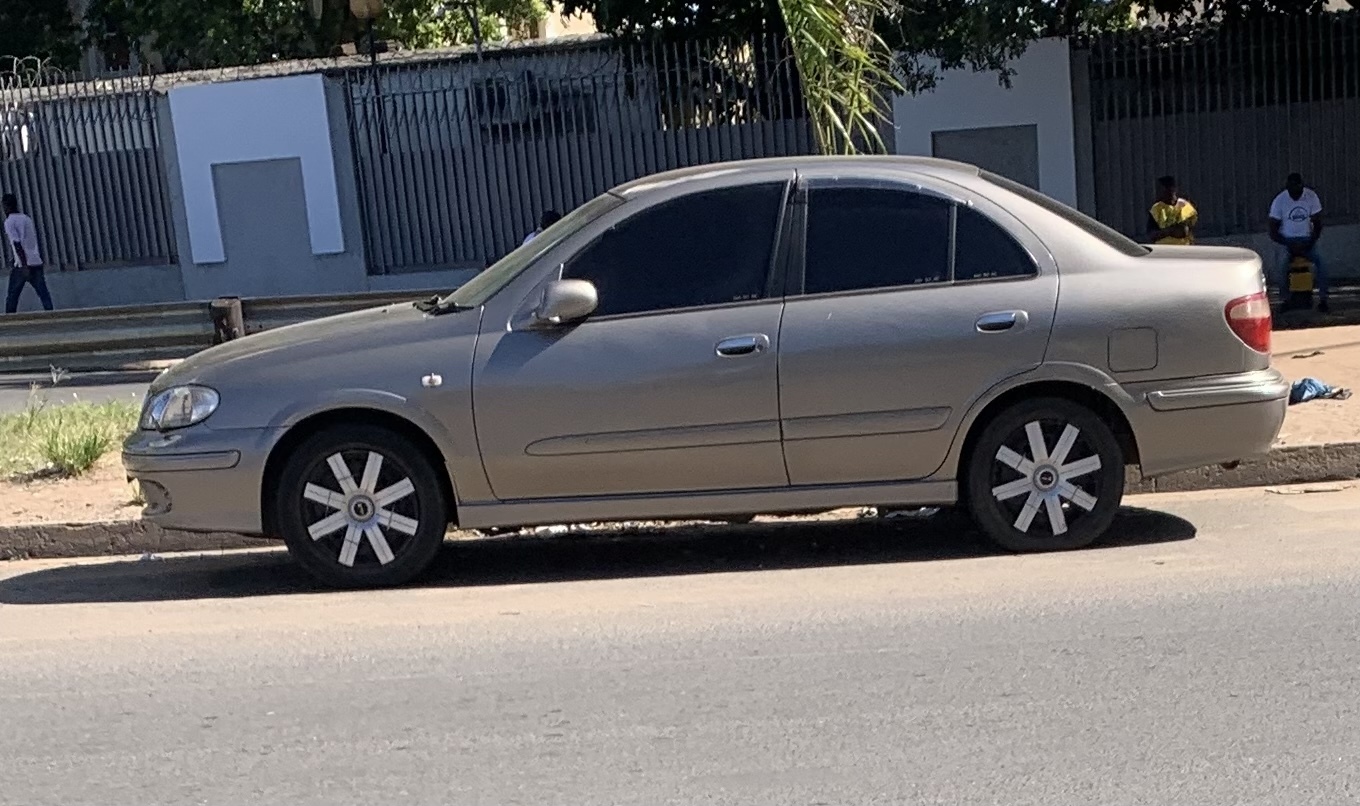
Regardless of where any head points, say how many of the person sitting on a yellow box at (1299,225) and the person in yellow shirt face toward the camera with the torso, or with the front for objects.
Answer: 2

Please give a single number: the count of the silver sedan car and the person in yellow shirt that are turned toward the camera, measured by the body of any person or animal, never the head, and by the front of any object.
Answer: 1

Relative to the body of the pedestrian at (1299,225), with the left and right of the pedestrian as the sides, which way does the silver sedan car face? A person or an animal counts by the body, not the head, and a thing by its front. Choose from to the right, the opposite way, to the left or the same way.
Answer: to the right

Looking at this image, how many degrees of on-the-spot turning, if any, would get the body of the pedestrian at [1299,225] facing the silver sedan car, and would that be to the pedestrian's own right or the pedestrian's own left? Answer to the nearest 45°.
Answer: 0° — they already face it

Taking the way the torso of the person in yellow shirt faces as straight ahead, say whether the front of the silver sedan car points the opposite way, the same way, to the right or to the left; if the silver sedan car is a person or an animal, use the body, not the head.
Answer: to the right

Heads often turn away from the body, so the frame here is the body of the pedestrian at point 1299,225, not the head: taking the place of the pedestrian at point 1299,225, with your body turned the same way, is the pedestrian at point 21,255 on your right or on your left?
on your right

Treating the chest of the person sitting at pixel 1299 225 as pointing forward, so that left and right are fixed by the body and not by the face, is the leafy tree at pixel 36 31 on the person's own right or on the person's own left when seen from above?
on the person's own right

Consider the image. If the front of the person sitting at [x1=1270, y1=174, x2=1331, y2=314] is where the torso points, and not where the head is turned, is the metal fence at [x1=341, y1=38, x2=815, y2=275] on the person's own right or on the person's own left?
on the person's own right

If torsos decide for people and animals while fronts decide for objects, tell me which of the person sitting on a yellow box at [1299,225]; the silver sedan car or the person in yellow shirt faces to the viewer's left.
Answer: the silver sedan car

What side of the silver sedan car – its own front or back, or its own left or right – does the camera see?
left
